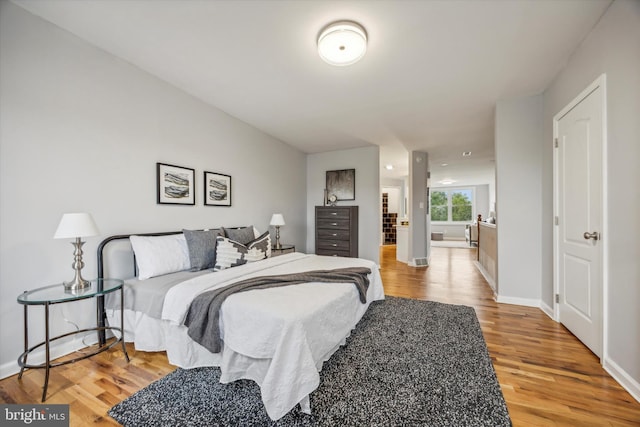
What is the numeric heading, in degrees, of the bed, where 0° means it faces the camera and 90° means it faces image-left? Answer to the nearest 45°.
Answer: approximately 315°

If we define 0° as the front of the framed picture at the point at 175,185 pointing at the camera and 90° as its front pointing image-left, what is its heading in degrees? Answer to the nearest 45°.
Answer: approximately 315°

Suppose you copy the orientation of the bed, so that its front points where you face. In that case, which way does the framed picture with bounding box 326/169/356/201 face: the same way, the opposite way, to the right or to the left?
to the right

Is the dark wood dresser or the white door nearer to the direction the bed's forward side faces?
the white door

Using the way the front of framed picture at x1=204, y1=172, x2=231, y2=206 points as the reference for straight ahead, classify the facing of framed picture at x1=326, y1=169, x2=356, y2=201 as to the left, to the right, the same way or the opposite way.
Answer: to the right

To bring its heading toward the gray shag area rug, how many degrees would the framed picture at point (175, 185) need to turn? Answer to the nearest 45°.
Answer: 0° — it already faces it

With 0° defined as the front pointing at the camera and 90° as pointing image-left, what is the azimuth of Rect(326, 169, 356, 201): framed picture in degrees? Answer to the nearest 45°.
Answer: approximately 0°

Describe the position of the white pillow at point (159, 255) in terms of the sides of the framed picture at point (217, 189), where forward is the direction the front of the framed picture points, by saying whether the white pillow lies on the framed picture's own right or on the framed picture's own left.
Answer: on the framed picture's own right

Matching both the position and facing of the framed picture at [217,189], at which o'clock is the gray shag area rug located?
The gray shag area rug is roughly at 1 o'clock from the framed picture.
